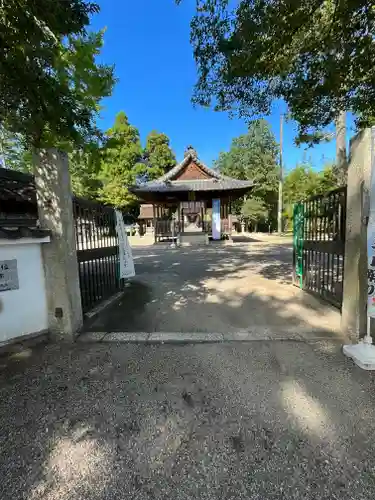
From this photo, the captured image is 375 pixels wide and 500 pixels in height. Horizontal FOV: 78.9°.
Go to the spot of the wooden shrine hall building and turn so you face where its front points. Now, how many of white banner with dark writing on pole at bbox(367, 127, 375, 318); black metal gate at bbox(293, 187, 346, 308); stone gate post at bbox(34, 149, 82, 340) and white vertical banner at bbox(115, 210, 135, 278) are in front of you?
4

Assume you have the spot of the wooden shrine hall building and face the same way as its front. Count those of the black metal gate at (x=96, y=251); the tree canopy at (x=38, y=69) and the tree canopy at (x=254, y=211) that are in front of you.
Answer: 2

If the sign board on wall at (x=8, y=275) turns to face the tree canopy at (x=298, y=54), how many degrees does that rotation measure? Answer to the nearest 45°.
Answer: approximately 90° to its left

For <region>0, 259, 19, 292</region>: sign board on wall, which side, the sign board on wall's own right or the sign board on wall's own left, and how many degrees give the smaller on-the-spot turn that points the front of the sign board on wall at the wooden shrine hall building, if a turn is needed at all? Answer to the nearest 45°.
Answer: approximately 135° to the sign board on wall's own left

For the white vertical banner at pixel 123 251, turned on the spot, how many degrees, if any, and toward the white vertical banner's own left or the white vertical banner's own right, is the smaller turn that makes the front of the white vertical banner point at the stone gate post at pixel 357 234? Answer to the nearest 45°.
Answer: approximately 45° to the white vertical banner's own left

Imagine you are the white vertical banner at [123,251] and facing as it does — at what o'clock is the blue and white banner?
The blue and white banner is roughly at 7 o'clock from the white vertical banner.

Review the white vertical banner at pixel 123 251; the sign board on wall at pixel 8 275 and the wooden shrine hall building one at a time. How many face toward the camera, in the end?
3

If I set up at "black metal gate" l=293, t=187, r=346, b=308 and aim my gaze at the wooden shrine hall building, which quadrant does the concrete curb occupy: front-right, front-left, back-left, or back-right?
back-left

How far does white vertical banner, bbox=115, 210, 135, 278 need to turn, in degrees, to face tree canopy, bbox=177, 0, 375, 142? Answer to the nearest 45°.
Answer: approximately 45° to its left

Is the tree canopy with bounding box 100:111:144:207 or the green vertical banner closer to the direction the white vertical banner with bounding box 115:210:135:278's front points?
the green vertical banner

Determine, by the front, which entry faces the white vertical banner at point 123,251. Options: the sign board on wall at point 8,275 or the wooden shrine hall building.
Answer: the wooden shrine hall building

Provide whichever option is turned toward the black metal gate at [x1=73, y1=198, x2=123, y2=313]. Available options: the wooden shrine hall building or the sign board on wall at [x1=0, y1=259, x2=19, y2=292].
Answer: the wooden shrine hall building

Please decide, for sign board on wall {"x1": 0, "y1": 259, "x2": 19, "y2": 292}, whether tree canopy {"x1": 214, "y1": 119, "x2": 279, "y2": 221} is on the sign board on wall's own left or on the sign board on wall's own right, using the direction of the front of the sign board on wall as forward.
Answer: on the sign board on wall's own left

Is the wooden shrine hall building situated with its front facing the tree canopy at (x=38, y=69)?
yes
